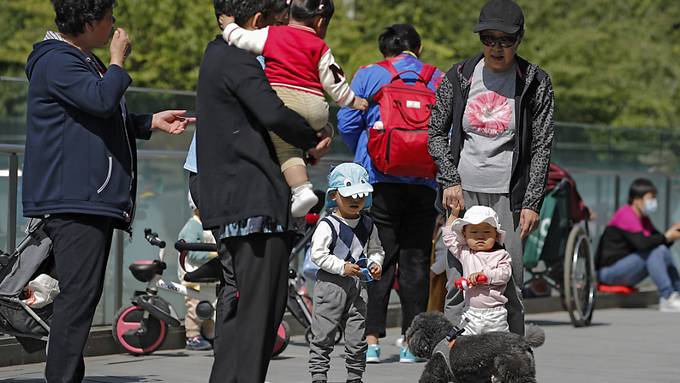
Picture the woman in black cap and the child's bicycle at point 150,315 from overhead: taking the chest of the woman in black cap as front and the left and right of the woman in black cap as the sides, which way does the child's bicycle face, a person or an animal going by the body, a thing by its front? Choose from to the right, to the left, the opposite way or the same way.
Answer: to the right

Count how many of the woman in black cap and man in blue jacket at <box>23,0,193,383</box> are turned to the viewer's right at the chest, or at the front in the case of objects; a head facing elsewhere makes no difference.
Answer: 1

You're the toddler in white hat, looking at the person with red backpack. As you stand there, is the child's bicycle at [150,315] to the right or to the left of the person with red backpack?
left

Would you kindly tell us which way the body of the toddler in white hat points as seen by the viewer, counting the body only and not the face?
toward the camera

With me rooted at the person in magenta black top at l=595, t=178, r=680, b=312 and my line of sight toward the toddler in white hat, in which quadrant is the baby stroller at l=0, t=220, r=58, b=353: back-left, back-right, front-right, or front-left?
front-right

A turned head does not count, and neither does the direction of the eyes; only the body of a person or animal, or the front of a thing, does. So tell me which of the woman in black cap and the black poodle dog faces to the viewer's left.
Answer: the black poodle dog

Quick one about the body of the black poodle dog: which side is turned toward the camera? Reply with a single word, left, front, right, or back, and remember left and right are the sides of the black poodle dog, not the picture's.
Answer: left

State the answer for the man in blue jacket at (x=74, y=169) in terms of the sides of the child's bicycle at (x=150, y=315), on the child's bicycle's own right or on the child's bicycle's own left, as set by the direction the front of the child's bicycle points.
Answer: on the child's bicycle's own left

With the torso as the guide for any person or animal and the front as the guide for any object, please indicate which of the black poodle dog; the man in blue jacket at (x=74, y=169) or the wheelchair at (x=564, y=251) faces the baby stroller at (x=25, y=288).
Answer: the black poodle dog

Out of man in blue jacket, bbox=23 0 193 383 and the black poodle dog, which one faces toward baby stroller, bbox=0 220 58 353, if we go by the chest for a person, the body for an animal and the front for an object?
the black poodle dog

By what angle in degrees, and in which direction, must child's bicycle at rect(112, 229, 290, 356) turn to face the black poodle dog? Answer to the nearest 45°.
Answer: approximately 135° to its left
